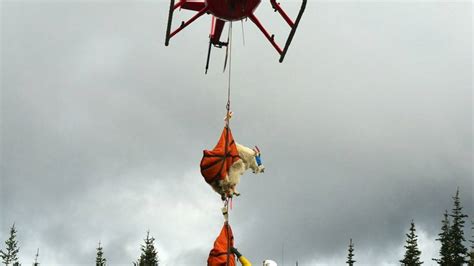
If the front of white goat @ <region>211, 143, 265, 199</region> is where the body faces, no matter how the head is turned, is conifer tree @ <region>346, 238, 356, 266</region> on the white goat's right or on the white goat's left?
on the white goat's left

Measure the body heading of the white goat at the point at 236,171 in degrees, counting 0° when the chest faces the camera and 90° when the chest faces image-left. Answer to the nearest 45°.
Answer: approximately 270°

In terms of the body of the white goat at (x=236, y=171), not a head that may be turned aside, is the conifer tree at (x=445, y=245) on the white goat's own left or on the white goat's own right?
on the white goat's own left
